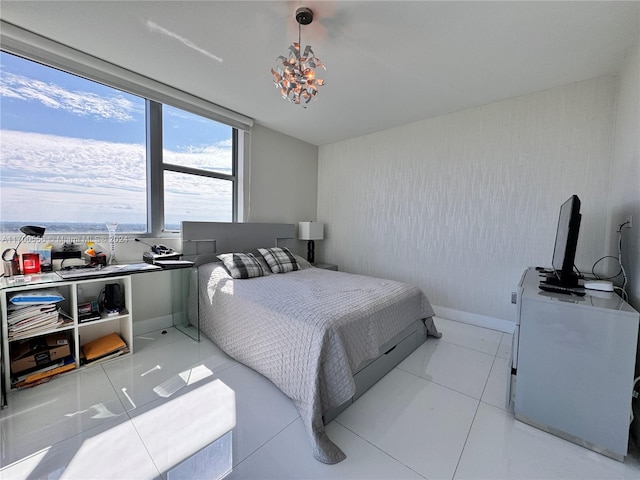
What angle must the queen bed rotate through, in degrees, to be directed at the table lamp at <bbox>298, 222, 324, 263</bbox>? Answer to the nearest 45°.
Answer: approximately 135° to its left

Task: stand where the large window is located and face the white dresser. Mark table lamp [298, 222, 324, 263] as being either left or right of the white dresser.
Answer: left

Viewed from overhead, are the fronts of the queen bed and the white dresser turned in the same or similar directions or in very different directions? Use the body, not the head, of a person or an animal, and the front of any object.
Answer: very different directions

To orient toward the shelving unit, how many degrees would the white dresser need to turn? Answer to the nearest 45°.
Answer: approximately 45° to its left

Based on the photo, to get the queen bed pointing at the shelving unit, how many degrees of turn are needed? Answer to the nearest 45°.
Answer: approximately 135° to its right

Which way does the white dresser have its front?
to the viewer's left

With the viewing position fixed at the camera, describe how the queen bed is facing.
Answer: facing the viewer and to the right of the viewer

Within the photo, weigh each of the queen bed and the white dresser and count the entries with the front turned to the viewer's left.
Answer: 1

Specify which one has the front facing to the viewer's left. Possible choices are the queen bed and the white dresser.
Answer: the white dresser
